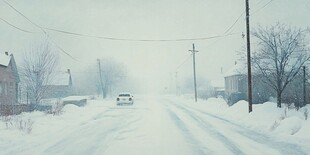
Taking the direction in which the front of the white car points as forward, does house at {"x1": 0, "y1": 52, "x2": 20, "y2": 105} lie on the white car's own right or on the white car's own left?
on the white car's own right

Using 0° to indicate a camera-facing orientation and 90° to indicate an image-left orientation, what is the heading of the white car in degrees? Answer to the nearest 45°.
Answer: approximately 0°

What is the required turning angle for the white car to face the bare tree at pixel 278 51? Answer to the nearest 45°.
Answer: approximately 45° to its left

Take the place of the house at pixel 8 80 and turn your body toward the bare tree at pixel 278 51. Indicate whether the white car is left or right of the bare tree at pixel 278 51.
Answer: left
